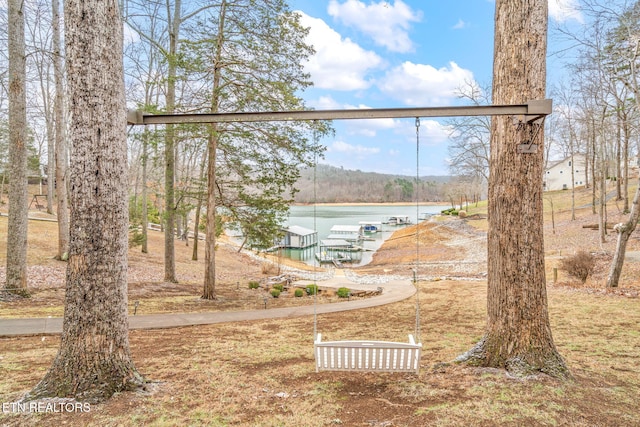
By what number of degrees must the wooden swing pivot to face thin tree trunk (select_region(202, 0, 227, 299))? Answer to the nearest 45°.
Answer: approximately 45° to its left

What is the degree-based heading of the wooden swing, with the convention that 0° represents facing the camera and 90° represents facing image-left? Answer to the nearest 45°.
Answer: approximately 180°

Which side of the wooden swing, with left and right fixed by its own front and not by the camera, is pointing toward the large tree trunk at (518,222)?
right

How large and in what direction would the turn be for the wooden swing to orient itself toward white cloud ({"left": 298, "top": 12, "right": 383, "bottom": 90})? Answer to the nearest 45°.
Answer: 0° — it already faces it

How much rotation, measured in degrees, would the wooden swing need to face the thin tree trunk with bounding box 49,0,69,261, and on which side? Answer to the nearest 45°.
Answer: approximately 45° to its left

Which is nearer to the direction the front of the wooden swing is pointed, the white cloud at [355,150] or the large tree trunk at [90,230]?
the white cloud

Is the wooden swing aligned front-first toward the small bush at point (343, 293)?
yes

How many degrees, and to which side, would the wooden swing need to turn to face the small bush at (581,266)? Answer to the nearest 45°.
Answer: approximately 45° to its right

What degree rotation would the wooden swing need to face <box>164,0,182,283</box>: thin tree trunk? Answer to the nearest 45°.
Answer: approximately 45° to its left

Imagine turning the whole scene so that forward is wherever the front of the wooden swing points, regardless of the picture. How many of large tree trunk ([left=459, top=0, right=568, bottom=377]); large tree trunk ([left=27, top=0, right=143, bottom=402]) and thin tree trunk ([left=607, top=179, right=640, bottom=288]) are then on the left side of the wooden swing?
1

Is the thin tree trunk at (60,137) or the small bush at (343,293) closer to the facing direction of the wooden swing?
the small bush
